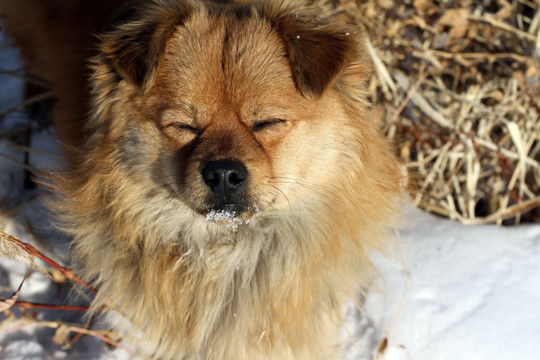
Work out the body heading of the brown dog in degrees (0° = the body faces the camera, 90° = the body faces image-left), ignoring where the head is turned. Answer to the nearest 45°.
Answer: approximately 0°

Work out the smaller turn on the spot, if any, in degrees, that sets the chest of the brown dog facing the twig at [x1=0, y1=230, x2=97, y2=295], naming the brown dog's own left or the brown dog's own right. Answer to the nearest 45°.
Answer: approximately 90° to the brown dog's own right
